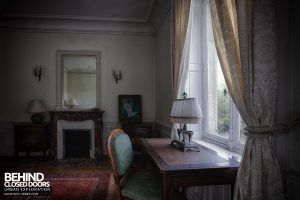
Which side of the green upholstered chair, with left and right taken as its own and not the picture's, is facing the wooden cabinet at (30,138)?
back

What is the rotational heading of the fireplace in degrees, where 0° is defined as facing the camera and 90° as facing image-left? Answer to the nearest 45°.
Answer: approximately 0°

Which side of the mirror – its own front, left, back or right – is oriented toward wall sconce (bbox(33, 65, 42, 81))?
right

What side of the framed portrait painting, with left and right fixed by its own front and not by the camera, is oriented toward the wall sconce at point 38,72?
right

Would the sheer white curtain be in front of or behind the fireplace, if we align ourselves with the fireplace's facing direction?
in front

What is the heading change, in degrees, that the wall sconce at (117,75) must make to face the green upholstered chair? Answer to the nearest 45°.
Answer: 0° — it already faces it

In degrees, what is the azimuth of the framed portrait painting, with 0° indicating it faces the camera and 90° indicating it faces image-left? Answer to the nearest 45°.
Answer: approximately 0°
